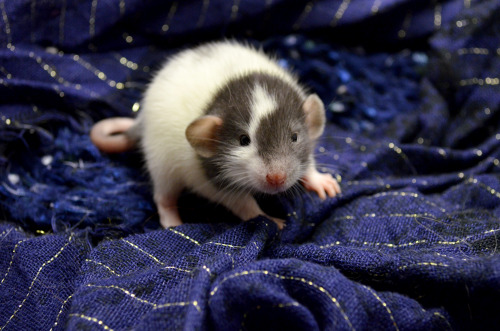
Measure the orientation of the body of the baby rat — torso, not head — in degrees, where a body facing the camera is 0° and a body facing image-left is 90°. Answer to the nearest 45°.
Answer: approximately 315°
